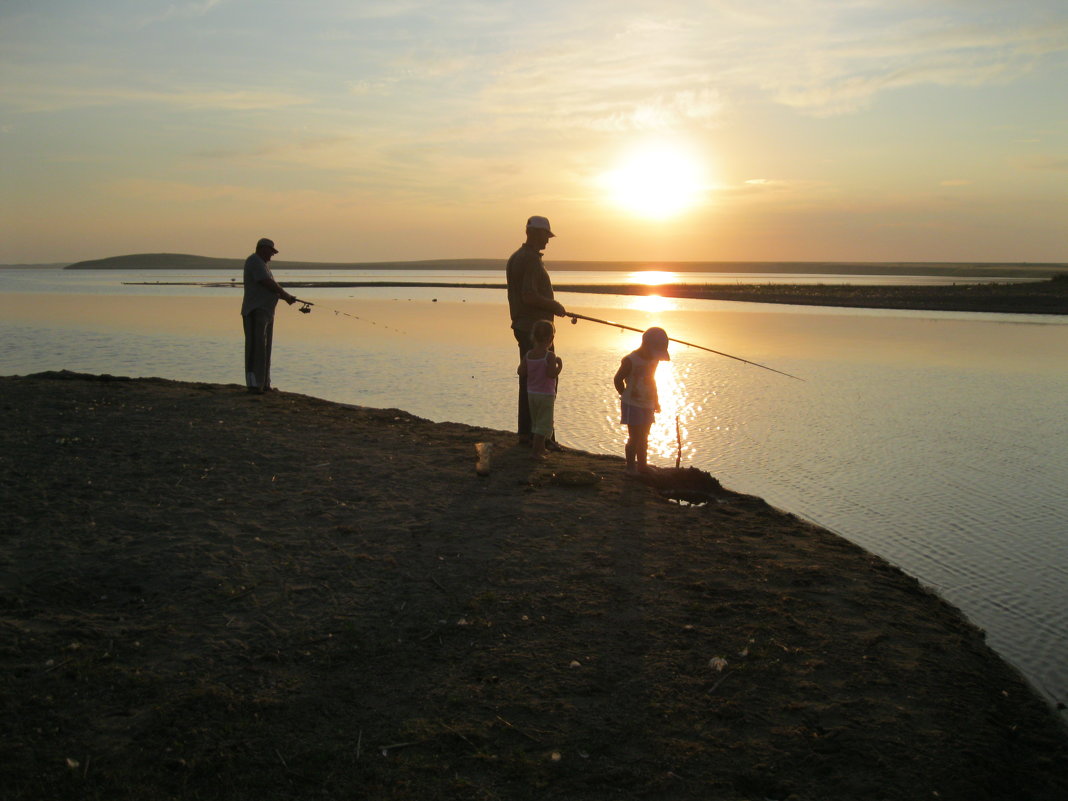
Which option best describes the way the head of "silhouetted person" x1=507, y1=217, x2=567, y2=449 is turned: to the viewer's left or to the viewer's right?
to the viewer's right

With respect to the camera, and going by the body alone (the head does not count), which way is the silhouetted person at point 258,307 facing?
to the viewer's right

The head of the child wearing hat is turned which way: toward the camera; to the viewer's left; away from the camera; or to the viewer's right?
to the viewer's right

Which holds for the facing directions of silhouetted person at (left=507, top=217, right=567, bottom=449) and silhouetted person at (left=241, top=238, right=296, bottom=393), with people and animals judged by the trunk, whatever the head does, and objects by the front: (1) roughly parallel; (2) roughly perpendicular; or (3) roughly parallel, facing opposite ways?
roughly parallel

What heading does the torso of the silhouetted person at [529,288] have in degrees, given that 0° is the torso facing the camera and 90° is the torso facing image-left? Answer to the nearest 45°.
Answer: approximately 270°

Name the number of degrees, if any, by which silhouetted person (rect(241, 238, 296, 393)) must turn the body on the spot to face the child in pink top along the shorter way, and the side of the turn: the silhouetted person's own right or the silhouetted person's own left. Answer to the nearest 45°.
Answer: approximately 45° to the silhouetted person's own right

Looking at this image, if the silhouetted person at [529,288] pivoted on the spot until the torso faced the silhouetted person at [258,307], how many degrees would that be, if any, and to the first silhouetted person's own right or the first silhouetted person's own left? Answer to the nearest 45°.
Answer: approximately 135° to the first silhouetted person's own left

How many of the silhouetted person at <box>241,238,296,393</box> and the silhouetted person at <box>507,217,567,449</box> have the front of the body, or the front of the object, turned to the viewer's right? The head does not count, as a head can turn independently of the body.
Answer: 2

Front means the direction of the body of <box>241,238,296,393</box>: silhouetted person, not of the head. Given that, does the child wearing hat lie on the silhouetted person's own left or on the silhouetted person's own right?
on the silhouetted person's own right

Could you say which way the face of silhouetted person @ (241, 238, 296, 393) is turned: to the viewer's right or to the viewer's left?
to the viewer's right
